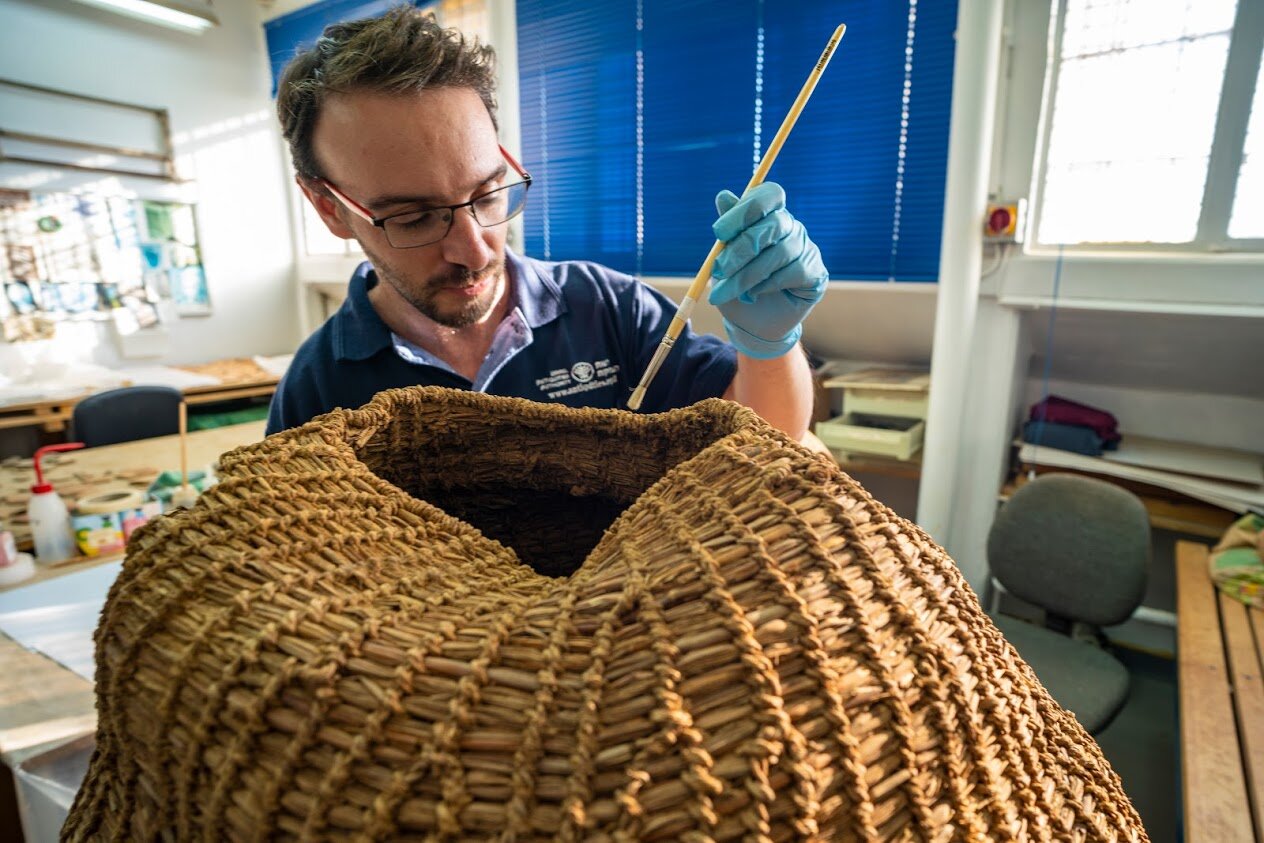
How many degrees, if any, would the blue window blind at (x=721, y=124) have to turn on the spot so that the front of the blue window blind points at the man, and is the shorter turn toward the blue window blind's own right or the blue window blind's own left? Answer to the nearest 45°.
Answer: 0° — it already faces them

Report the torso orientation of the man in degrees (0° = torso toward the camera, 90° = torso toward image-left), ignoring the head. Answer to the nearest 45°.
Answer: approximately 0°

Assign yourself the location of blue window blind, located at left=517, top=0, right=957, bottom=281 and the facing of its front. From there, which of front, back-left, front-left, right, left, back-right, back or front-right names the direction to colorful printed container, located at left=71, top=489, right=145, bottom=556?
front-right

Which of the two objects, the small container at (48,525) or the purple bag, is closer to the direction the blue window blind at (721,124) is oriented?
the small container

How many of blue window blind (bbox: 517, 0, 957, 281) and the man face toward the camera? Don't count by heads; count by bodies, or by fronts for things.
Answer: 2

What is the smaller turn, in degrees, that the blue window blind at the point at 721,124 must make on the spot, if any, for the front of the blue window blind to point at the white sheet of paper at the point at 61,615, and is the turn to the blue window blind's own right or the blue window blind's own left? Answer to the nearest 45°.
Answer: approximately 45° to the blue window blind's own right

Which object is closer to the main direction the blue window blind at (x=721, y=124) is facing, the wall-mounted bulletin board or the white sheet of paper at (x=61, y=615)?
the white sheet of paper

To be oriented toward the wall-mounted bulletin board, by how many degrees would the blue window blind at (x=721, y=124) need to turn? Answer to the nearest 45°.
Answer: approximately 90° to its right
